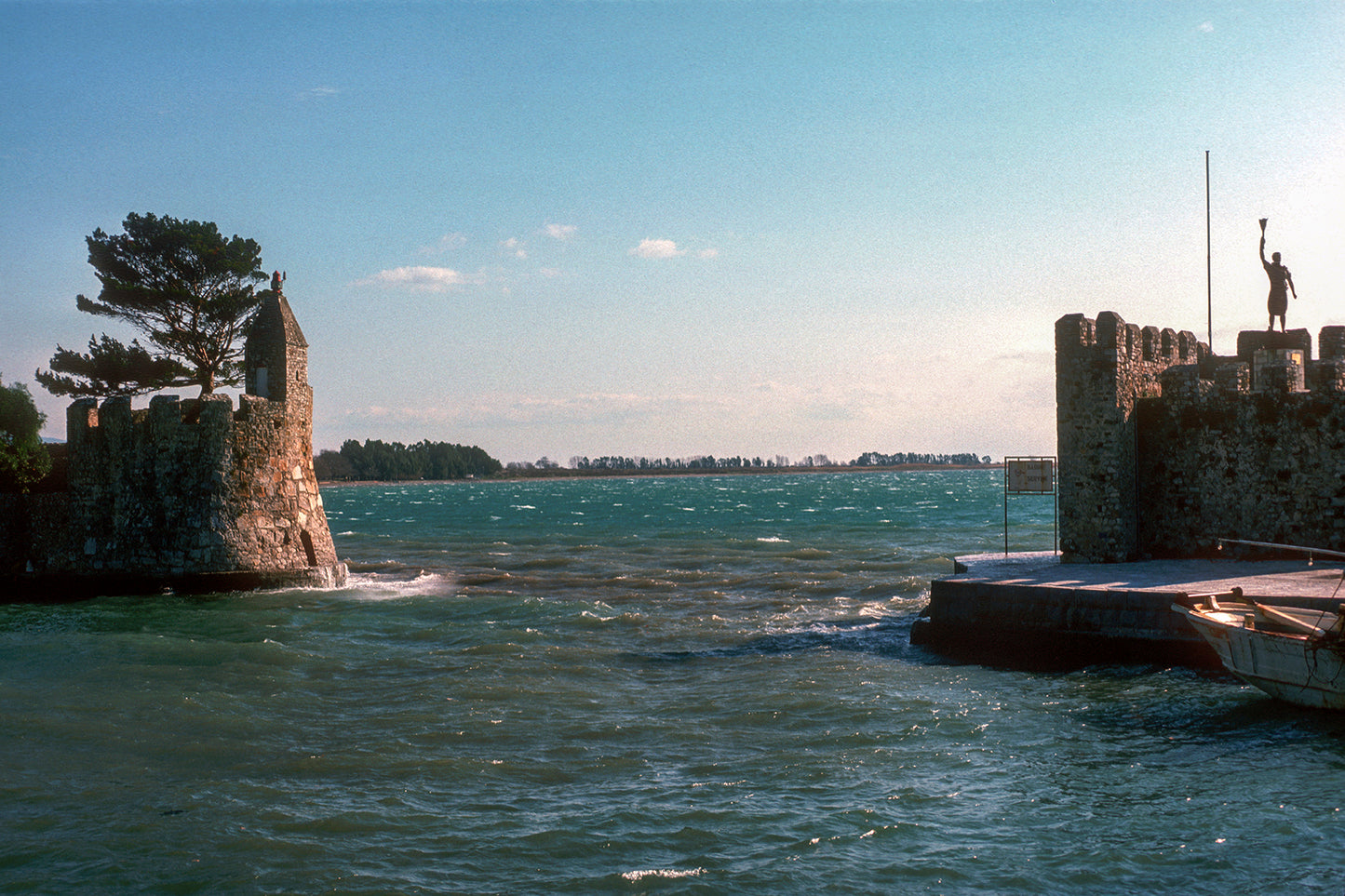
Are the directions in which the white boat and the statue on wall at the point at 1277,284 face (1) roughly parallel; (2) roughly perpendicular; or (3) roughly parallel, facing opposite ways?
roughly perpendicular

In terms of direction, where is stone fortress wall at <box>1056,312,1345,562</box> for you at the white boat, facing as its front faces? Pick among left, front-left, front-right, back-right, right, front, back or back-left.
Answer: right

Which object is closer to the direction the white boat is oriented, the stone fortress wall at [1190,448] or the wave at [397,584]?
the wave

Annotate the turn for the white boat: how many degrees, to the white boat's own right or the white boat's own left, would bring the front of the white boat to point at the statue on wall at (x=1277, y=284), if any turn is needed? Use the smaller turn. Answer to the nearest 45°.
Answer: approximately 90° to the white boat's own right

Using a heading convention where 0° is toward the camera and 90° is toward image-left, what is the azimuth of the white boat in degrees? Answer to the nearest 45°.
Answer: approximately 90°

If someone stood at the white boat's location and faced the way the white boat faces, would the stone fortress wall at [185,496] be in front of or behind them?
in front
